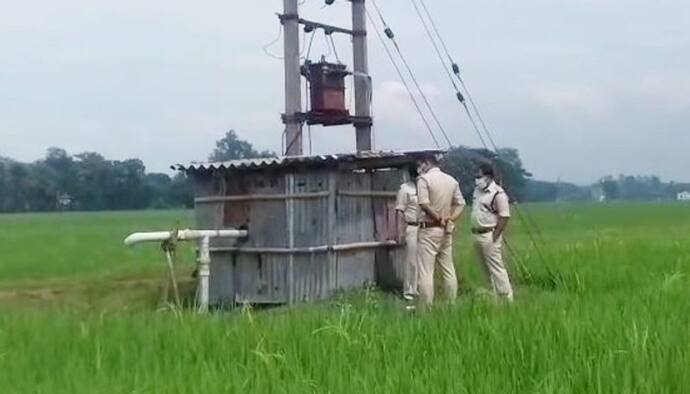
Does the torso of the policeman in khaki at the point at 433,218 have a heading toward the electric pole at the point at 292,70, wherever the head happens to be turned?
yes

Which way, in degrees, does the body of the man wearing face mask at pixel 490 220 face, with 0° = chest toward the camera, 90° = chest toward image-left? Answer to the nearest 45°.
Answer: approximately 45°

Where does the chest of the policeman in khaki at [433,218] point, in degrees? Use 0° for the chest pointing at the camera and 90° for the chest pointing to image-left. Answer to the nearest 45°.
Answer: approximately 135°
